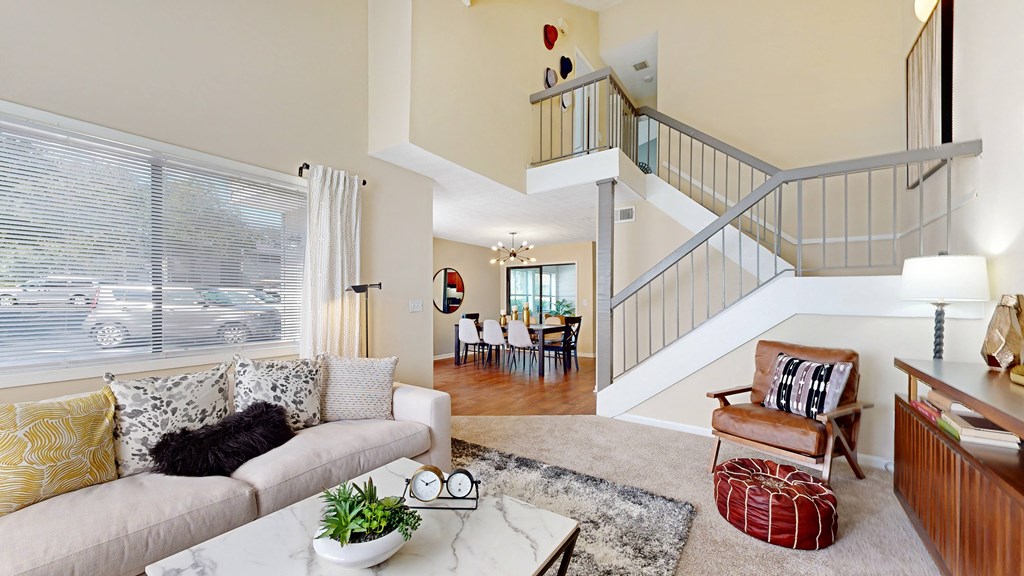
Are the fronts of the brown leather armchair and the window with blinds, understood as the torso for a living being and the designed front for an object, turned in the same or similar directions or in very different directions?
very different directions

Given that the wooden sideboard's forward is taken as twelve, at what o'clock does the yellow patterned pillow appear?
The yellow patterned pillow is roughly at 12 o'clock from the wooden sideboard.

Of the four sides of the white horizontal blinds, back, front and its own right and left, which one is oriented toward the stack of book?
front

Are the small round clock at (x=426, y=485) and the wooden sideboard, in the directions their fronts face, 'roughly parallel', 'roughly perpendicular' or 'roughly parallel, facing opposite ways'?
roughly perpendicular

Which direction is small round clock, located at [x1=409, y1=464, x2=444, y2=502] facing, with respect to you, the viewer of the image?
facing the viewer

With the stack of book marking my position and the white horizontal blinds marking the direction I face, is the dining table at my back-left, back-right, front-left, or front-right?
front-right

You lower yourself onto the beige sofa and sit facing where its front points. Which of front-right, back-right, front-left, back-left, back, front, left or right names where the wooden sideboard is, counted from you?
front

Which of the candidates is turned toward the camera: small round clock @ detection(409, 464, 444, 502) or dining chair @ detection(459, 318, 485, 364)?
the small round clock

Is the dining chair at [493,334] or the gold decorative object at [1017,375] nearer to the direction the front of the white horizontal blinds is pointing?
the gold decorative object

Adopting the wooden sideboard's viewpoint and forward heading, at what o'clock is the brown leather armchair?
The brown leather armchair is roughly at 3 o'clock from the wooden sideboard.

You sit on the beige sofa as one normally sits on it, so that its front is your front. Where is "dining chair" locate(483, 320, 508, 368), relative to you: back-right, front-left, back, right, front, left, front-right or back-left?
left

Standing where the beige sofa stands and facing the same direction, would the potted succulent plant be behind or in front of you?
in front

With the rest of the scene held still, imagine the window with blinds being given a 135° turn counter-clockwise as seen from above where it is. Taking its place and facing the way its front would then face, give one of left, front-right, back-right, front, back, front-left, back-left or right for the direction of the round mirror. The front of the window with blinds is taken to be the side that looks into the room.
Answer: front-right

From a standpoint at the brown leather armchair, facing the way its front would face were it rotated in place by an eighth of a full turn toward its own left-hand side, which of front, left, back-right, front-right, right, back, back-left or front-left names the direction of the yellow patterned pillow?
front-right

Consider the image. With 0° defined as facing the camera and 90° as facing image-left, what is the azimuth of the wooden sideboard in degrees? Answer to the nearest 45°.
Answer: approximately 45°

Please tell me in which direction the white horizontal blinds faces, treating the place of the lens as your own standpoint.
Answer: facing the viewer and to the right of the viewer

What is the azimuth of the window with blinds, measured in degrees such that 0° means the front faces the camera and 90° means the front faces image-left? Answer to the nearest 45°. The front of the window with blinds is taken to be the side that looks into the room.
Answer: approximately 315°

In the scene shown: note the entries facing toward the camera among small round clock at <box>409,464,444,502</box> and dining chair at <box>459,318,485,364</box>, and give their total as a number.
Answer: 1

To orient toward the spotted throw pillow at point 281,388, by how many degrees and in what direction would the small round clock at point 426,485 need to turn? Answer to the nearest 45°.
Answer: approximately 135° to its right
